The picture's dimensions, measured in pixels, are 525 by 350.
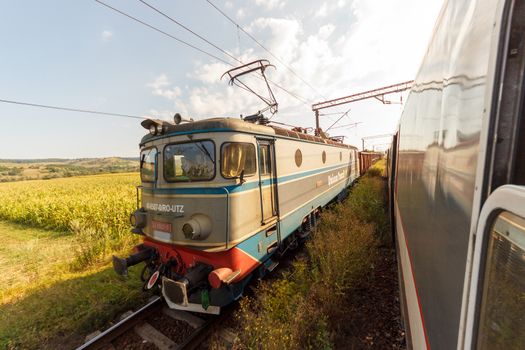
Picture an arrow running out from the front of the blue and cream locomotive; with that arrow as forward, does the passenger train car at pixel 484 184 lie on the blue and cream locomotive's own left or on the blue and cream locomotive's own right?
on the blue and cream locomotive's own left
